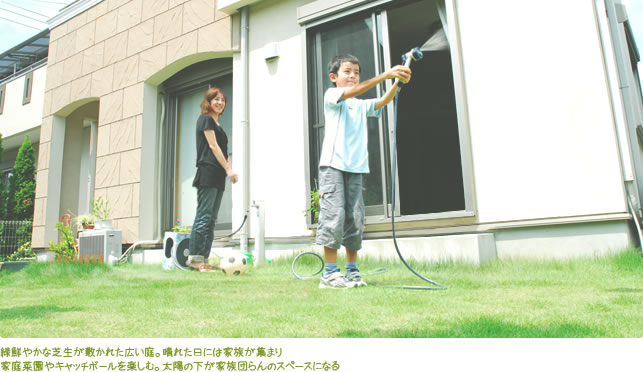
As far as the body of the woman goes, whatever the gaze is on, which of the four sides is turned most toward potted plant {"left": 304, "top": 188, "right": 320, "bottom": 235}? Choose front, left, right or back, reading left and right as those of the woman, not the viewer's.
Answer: front

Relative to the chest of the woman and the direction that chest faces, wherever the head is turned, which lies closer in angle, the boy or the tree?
the boy

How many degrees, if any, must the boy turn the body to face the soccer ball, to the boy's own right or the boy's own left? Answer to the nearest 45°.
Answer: approximately 180°

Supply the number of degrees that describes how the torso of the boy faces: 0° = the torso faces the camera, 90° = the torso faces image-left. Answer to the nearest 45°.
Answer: approximately 315°

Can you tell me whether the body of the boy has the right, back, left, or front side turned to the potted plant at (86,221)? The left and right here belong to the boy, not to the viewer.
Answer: back

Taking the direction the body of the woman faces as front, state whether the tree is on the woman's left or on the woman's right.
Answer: on the woman's left

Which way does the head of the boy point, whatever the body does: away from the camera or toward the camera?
toward the camera

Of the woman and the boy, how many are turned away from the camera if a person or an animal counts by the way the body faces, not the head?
0

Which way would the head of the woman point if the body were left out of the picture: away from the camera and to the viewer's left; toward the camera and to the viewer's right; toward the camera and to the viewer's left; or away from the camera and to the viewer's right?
toward the camera and to the viewer's right

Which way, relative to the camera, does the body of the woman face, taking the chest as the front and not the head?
to the viewer's right

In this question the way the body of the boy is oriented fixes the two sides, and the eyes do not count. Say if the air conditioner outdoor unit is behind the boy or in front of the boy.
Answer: behind
